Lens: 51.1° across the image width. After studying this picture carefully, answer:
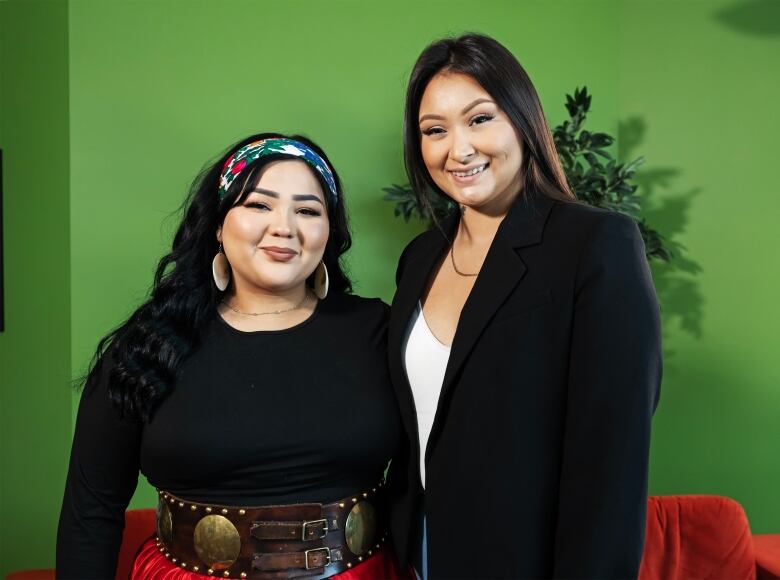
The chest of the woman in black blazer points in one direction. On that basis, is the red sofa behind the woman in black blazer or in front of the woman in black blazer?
behind

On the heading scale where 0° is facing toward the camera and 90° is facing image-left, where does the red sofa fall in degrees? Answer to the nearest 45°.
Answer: approximately 0°

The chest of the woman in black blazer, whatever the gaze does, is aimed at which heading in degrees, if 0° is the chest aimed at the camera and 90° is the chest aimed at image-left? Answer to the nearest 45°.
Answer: approximately 45°
